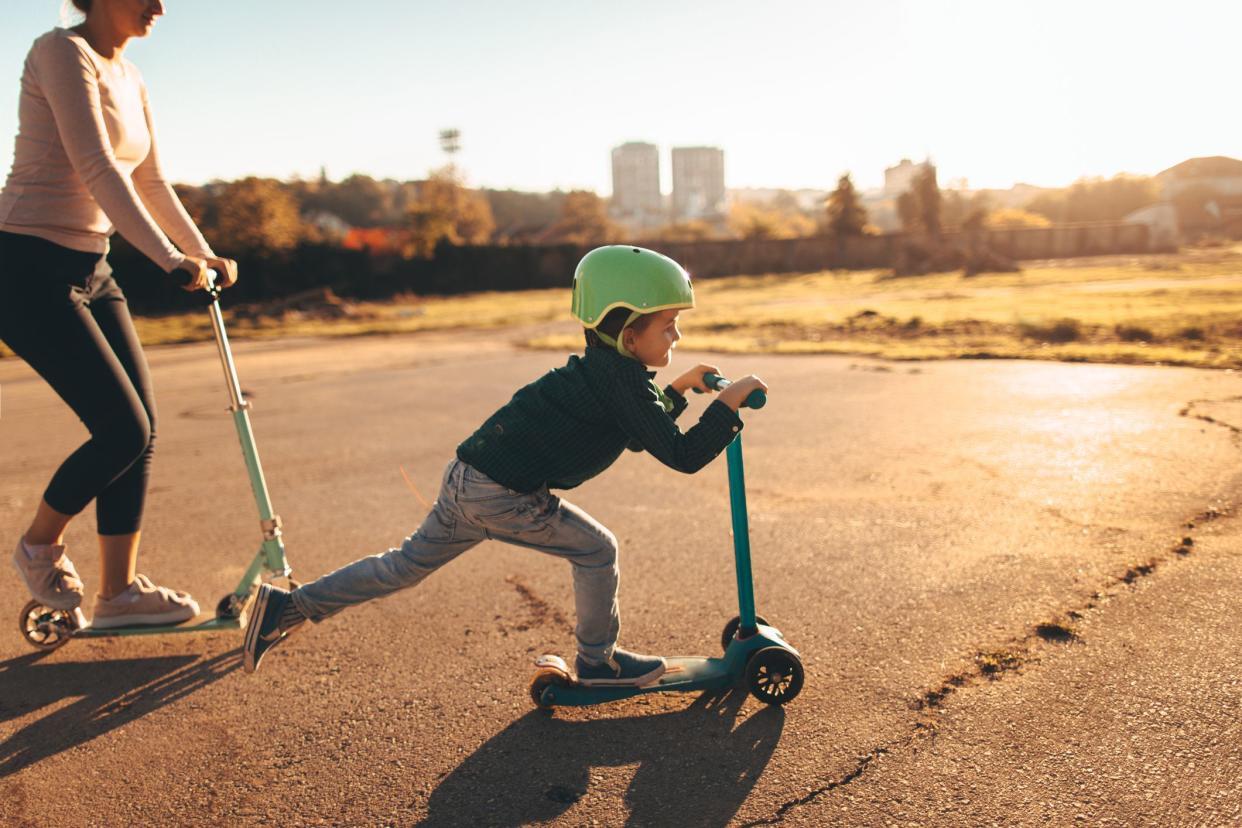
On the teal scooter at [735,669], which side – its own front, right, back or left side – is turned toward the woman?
back

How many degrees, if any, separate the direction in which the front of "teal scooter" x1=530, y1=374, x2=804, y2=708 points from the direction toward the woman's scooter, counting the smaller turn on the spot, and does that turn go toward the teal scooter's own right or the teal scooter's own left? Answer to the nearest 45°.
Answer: approximately 180°

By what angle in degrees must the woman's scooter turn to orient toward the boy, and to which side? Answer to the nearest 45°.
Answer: approximately 45° to its right

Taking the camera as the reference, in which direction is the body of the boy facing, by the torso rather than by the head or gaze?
to the viewer's right

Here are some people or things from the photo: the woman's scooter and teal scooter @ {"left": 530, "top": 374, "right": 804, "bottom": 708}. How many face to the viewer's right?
2

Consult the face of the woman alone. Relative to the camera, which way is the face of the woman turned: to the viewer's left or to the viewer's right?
to the viewer's right

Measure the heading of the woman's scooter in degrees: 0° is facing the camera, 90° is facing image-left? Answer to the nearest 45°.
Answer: approximately 270°

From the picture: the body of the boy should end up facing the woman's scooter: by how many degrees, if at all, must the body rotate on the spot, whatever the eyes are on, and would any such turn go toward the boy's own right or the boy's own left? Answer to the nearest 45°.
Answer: approximately 135° to the boy's own left

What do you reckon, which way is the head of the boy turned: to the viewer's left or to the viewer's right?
to the viewer's right

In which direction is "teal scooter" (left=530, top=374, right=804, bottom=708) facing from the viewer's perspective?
to the viewer's right

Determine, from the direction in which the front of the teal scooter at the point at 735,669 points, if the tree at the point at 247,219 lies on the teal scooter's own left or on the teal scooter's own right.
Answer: on the teal scooter's own left

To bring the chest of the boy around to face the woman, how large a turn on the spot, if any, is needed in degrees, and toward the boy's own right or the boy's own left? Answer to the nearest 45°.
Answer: approximately 135° to the boy's own left
